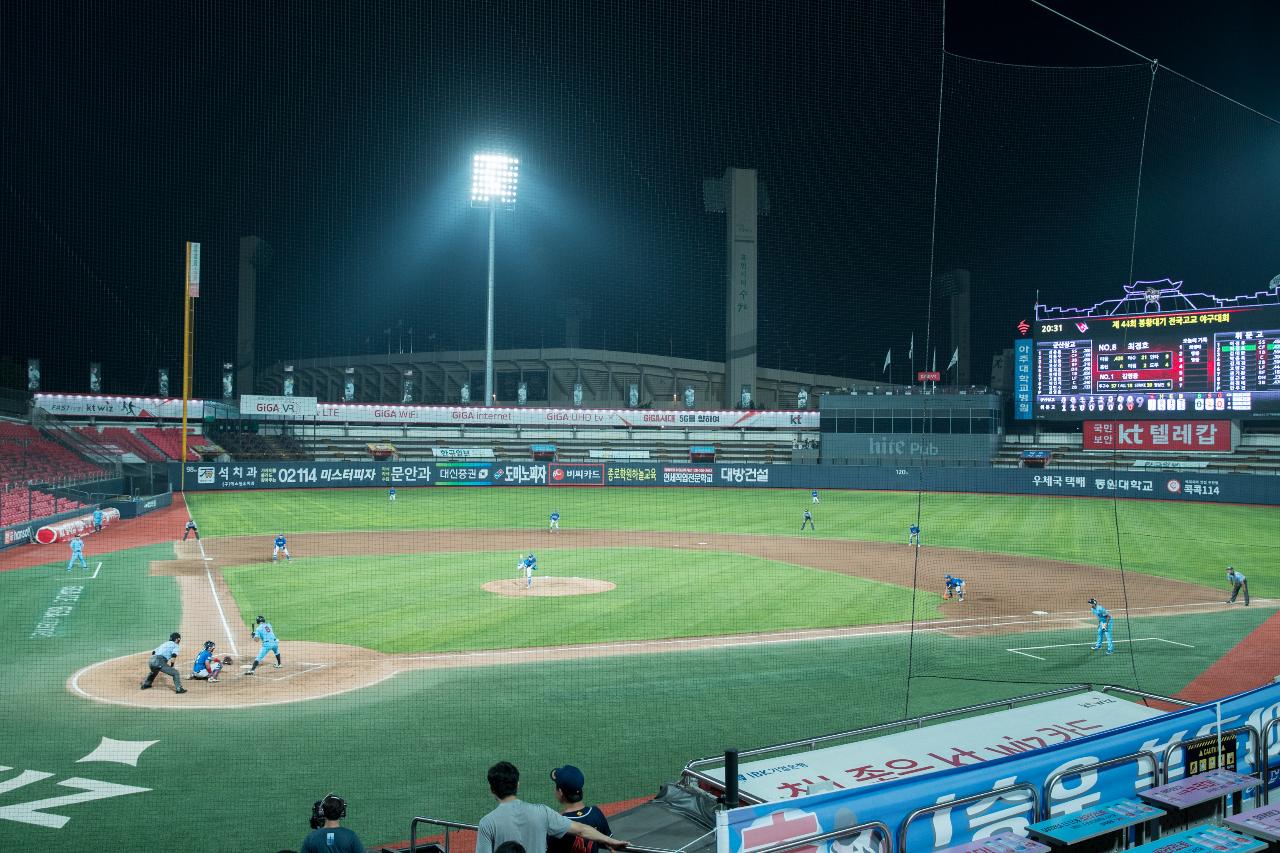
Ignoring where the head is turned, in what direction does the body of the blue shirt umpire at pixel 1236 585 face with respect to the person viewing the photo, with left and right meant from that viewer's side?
facing to the left of the viewer

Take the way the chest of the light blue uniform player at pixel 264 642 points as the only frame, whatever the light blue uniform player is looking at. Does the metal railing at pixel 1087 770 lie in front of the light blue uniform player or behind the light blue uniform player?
behind

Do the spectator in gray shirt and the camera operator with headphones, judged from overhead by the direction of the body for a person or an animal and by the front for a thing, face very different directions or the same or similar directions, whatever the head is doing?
same or similar directions

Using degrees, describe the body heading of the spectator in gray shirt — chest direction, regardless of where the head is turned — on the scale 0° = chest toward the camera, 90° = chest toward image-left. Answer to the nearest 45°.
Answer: approximately 180°

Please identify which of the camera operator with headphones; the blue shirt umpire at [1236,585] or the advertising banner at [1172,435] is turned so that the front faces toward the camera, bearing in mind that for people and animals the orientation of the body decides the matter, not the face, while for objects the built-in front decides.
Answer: the advertising banner

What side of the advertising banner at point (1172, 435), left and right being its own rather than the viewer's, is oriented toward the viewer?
front

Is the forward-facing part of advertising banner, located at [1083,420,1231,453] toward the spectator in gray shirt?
yes

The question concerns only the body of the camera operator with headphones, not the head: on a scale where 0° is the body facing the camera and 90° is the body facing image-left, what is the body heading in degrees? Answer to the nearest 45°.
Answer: approximately 180°

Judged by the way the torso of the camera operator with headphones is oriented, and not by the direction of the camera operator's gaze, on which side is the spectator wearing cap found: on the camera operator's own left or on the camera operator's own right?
on the camera operator's own right

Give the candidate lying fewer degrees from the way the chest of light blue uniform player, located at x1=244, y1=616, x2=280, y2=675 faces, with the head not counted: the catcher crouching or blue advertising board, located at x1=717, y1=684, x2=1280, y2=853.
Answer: the catcher crouching

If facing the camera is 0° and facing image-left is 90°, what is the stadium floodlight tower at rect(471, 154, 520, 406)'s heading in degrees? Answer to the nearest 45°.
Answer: approximately 0°

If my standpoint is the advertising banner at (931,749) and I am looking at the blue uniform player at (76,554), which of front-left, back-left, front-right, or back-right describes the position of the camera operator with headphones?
front-left

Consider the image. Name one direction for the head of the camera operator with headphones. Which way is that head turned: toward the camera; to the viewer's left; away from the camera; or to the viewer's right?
away from the camera
